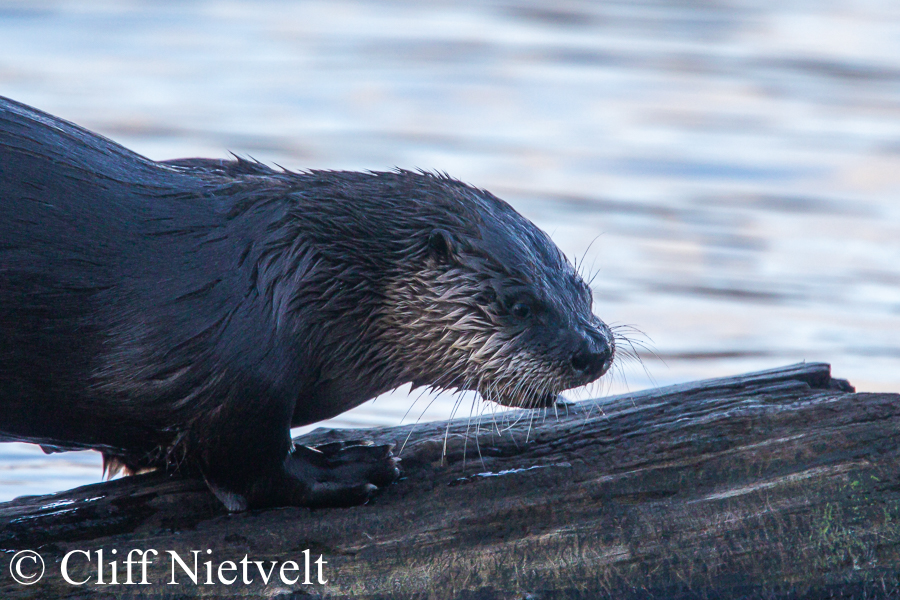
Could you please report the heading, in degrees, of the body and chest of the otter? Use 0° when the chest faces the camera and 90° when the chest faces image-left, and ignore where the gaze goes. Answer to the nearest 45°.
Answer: approximately 270°
